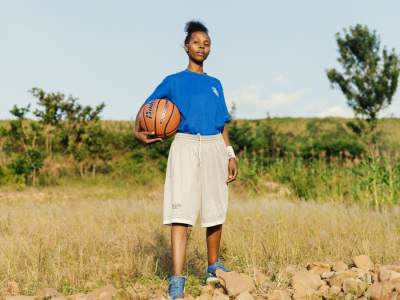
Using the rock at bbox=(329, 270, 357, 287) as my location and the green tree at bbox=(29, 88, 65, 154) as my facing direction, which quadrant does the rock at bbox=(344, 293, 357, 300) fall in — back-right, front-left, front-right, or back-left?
back-left

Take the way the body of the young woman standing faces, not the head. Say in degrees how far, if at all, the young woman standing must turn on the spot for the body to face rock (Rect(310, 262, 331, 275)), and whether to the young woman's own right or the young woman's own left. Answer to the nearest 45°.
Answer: approximately 90° to the young woman's own left

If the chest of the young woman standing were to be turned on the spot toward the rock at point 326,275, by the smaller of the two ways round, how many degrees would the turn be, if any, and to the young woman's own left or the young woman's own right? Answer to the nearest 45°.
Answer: approximately 90° to the young woman's own left

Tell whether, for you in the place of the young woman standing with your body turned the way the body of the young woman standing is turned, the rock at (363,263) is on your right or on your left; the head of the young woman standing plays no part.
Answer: on your left

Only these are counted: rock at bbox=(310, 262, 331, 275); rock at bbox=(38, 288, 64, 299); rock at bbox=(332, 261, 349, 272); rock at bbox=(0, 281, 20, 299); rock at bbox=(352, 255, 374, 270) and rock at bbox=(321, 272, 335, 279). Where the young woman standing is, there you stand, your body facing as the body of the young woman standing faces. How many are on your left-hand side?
4

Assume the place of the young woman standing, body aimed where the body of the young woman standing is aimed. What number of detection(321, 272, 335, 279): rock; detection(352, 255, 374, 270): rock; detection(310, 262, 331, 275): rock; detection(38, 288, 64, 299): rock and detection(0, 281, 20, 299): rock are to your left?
3

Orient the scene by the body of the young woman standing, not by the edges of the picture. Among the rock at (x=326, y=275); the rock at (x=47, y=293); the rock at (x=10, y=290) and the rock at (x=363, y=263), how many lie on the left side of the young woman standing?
2

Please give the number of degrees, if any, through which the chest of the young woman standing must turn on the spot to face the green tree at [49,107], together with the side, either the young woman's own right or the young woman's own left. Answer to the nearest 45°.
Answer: approximately 135° to the young woman's own right

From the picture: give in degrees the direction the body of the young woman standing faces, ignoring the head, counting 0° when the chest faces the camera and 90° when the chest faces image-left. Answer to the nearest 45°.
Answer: approximately 0°

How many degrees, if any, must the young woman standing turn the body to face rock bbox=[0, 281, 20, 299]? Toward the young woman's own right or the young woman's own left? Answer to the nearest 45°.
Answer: approximately 90° to the young woman's own right
